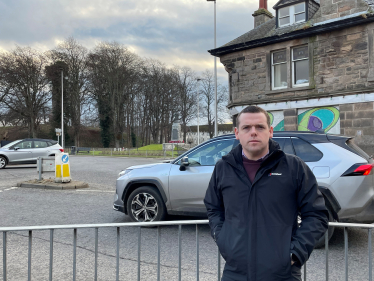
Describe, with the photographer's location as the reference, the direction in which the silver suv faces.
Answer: facing to the left of the viewer

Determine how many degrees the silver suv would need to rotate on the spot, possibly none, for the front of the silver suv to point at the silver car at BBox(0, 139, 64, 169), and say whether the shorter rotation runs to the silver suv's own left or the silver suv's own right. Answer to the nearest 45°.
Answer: approximately 45° to the silver suv's own right

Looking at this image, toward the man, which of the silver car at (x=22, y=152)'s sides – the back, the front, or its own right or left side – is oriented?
left

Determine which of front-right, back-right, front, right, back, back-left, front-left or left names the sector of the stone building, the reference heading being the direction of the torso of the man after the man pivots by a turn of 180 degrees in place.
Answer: front

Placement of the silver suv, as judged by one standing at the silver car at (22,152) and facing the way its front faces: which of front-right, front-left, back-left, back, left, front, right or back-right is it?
left

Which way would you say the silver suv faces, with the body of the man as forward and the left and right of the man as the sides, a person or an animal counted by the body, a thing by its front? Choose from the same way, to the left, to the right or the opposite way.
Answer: to the right

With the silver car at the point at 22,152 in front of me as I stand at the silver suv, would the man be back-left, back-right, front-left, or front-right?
back-left

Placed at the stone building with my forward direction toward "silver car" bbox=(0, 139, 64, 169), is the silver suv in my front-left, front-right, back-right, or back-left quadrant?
front-left

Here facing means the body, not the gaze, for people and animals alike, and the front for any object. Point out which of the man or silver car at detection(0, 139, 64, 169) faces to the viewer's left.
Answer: the silver car

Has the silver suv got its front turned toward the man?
no

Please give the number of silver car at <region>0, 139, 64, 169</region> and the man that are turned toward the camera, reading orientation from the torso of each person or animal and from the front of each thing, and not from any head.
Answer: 1

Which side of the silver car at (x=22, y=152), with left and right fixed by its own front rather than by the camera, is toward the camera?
left

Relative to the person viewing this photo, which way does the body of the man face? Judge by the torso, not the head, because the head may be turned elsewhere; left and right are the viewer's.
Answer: facing the viewer

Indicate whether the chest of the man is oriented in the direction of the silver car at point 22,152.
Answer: no

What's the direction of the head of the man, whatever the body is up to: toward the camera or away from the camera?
toward the camera

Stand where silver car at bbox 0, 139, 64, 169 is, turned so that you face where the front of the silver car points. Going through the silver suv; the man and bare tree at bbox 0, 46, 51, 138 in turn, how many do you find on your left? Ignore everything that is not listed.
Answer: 2
